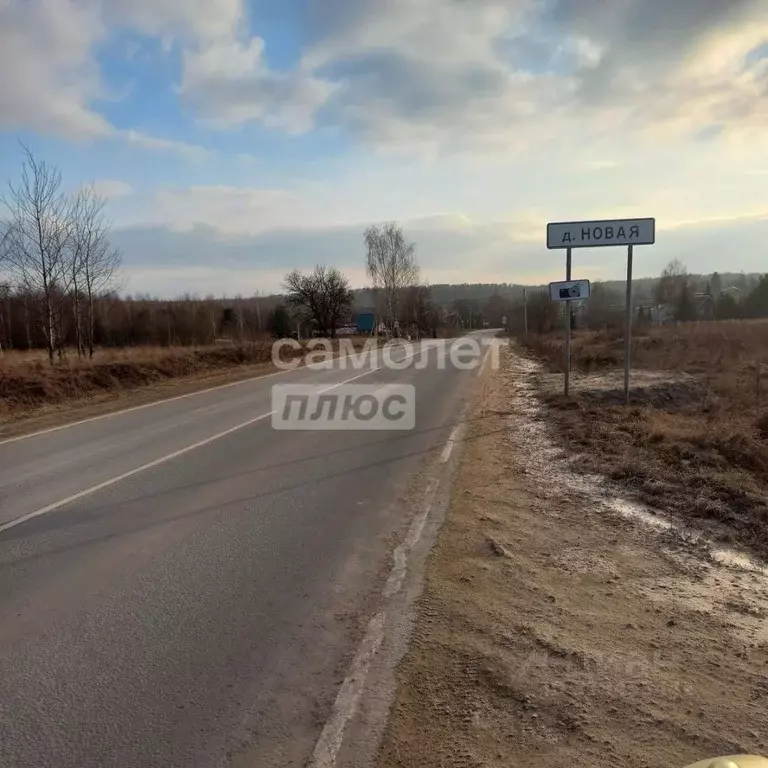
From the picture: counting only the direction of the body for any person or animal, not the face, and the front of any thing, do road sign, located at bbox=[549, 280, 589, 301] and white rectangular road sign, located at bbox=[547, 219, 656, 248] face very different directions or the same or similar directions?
same or similar directions

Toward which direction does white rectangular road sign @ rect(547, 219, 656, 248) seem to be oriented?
toward the camera

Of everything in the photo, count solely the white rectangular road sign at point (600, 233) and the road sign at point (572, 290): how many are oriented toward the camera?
2

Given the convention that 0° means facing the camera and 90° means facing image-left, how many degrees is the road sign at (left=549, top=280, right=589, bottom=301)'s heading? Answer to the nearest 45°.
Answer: approximately 0°
